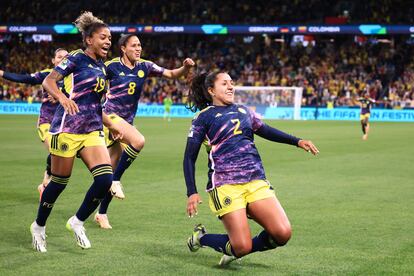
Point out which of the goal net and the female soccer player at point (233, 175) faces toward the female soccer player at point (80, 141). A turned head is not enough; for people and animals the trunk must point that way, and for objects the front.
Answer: the goal net

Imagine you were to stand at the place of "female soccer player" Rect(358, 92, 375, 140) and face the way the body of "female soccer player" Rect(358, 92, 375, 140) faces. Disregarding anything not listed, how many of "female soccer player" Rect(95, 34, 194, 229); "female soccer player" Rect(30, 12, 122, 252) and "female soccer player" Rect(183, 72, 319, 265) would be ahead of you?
3

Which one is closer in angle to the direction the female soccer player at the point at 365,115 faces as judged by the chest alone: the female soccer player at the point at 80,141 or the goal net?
the female soccer player

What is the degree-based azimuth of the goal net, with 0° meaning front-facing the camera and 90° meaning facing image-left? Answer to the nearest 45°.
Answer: approximately 0°

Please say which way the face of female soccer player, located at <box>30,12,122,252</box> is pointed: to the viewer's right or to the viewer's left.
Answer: to the viewer's right

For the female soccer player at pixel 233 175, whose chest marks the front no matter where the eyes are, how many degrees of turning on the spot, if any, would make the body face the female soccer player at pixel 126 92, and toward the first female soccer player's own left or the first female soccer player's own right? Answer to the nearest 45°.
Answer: approximately 180°

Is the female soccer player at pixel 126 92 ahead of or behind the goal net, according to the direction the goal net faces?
ahead
